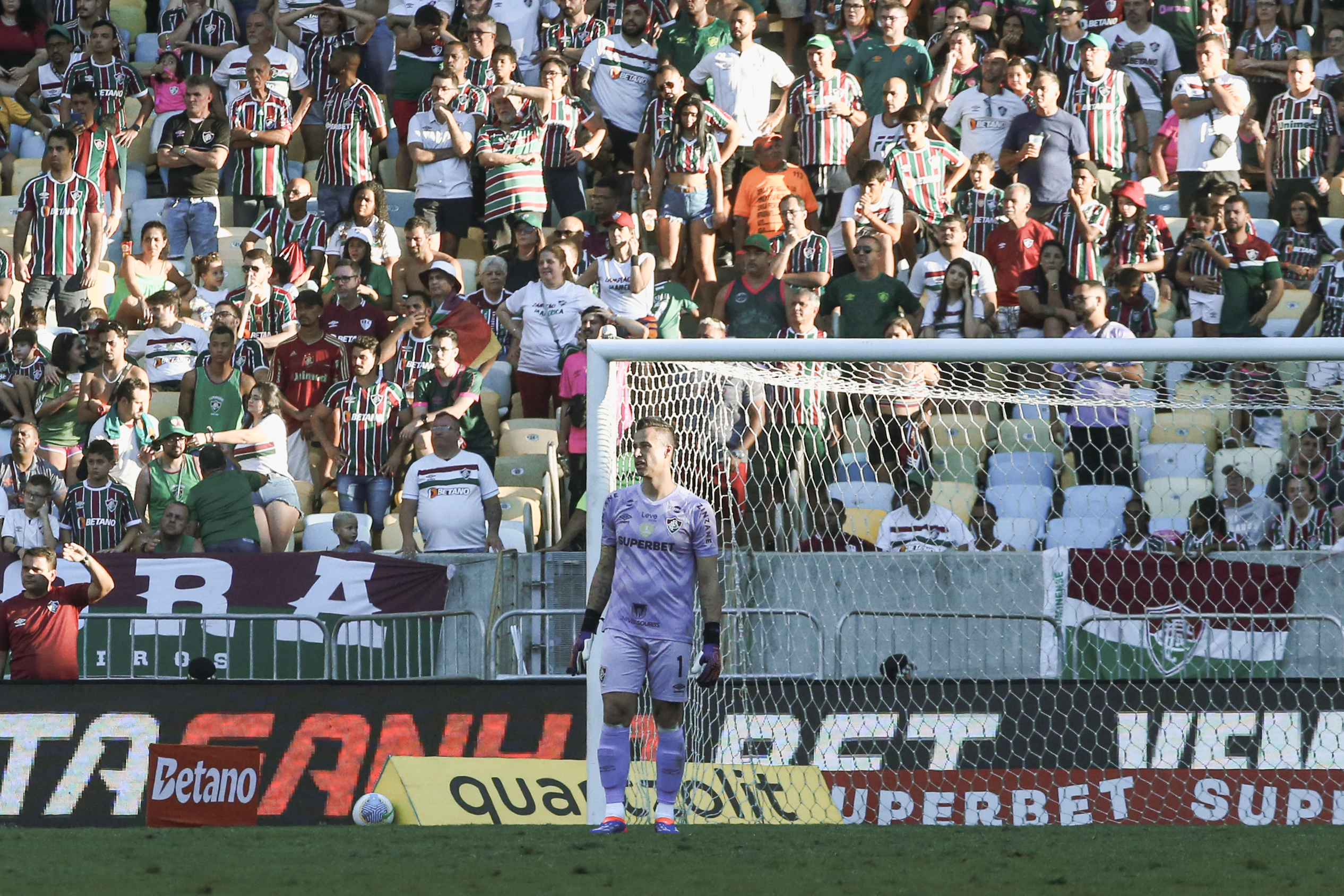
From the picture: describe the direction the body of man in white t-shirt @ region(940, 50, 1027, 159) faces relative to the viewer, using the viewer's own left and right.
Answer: facing the viewer

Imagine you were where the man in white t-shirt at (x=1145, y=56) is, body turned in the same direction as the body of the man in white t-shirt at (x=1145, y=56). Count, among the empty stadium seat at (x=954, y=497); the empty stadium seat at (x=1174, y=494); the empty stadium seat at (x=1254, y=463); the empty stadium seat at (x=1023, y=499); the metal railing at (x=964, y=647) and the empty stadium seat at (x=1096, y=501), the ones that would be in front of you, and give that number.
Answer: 6

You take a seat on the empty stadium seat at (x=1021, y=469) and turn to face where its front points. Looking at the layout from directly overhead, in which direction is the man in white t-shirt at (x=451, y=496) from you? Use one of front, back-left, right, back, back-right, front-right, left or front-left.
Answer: right

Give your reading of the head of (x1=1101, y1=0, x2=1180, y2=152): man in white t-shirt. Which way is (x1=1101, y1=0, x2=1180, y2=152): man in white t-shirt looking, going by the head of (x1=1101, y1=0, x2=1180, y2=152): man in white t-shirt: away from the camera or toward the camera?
toward the camera

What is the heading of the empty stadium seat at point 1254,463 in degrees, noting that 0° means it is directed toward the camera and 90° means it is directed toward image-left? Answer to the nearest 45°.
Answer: approximately 0°

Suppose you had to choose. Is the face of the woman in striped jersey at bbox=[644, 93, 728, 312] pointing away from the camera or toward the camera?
toward the camera

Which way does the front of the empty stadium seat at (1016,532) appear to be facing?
toward the camera

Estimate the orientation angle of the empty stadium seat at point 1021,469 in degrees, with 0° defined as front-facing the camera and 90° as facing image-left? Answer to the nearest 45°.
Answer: approximately 0°

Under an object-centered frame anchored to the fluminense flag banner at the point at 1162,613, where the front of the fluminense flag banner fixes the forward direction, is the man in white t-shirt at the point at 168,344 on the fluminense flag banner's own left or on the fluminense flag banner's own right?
on the fluminense flag banner's own right

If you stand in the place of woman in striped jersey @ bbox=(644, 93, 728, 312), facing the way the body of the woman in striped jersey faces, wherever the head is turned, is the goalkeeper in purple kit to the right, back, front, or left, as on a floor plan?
front

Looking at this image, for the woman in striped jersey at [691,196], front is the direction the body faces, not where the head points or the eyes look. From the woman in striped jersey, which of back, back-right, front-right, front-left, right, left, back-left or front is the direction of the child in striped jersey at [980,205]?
left

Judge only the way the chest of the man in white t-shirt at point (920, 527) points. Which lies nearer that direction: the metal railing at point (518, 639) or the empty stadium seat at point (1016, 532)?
the metal railing

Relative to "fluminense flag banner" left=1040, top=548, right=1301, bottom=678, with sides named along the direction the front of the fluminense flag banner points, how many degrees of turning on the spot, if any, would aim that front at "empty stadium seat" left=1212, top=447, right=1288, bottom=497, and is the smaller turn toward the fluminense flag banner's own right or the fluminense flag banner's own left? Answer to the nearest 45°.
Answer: approximately 135° to the fluminense flag banner's own left

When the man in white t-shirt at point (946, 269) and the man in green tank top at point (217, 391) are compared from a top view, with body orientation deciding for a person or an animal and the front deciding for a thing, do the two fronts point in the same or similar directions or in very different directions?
same or similar directions

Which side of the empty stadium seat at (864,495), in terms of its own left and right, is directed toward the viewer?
front

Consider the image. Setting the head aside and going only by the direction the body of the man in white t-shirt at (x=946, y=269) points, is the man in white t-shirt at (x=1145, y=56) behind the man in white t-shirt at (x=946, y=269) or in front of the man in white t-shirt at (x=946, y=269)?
behind

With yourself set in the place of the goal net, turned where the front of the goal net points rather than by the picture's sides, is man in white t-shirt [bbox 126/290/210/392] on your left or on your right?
on your right
